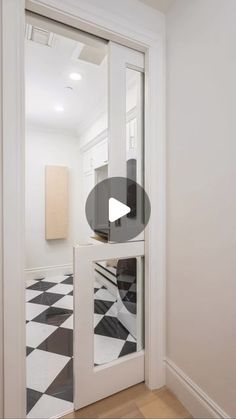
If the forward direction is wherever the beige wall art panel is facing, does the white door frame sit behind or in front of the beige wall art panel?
in front

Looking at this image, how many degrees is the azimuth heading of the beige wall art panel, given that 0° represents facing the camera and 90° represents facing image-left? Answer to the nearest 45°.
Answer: approximately 0°
